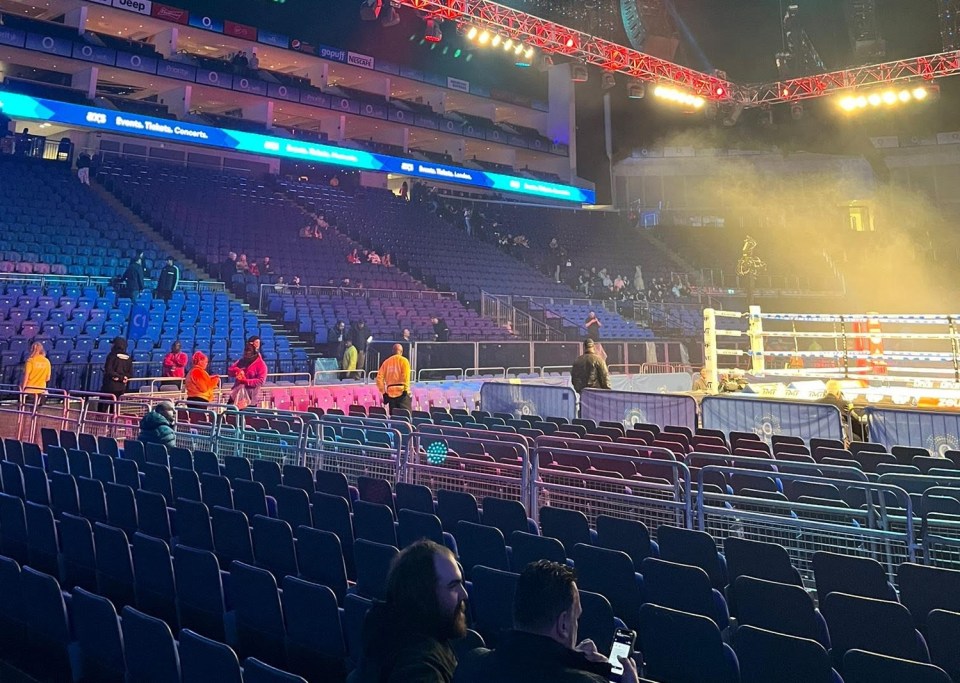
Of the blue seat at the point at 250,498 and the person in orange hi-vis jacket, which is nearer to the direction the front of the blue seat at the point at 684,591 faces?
the person in orange hi-vis jacket

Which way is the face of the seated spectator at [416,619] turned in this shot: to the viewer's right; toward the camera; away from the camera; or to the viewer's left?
to the viewer's right

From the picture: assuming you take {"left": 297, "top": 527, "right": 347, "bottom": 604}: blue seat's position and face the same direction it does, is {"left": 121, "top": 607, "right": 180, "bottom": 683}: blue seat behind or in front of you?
behind

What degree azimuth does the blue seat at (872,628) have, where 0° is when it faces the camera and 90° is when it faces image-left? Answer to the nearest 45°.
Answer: approximately 225°

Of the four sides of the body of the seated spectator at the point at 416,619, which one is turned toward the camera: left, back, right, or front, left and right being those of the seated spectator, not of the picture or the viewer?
right

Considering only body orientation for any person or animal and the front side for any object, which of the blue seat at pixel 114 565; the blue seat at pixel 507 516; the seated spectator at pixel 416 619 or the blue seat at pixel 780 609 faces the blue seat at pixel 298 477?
the blue seat at pixel 114 565

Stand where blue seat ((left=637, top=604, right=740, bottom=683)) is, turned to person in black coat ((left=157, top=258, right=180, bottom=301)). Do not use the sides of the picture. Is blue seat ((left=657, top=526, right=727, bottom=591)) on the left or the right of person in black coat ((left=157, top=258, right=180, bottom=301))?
right

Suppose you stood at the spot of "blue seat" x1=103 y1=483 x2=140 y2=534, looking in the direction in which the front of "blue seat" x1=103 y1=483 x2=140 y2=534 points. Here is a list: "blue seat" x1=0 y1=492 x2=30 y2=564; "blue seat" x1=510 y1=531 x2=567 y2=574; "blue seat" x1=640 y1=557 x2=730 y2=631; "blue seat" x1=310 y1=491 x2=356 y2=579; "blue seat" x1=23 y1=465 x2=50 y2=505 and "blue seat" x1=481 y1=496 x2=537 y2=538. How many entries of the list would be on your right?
4

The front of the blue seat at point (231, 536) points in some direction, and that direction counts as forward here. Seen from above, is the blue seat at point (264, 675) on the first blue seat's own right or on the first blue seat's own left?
on the first blue seat's own right

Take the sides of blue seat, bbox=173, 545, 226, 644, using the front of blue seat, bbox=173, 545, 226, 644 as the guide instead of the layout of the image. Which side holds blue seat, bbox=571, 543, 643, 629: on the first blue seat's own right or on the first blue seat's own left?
on the first blue seat's own right

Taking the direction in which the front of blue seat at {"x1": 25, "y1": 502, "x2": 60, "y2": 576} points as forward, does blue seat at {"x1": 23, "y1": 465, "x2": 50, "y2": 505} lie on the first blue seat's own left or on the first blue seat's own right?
on the first blue seat's own left

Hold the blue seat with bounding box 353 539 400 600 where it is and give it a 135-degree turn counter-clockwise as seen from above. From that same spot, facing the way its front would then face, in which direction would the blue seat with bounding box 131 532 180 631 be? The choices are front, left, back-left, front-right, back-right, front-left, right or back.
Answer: front

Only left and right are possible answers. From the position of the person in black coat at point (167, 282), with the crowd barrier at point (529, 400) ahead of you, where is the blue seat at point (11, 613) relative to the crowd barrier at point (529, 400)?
right

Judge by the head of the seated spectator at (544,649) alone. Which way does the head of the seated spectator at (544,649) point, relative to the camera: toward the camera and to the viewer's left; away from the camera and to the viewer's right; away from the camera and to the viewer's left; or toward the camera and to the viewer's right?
away from the camera and to the viewer's right
